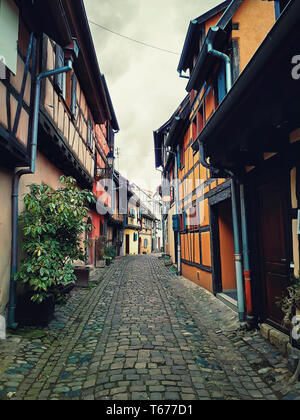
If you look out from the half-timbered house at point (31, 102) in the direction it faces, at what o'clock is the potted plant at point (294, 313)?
The potted plant is roughly at 1 o'clock from the half-timbered house.

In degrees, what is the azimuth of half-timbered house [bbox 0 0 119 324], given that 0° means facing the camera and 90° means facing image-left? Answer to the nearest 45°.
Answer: approximately 270°
